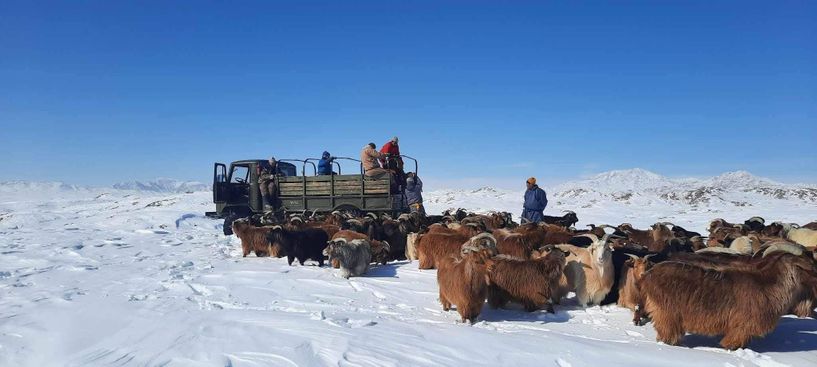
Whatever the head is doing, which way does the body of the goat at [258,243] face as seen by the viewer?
to the viewer's left

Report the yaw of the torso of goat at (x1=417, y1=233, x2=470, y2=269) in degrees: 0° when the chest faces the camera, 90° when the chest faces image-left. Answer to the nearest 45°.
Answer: approximately 270°

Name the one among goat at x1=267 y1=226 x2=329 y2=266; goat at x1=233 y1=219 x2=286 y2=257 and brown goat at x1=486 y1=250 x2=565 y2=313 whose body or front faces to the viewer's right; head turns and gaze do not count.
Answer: the brown goat

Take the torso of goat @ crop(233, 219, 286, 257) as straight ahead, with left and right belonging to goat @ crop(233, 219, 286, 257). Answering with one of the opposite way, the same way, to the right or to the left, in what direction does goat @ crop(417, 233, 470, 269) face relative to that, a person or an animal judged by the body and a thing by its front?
the opposite way

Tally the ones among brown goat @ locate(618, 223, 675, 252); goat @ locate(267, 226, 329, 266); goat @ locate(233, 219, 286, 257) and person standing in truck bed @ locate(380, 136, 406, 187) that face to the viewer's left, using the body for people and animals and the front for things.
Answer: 3

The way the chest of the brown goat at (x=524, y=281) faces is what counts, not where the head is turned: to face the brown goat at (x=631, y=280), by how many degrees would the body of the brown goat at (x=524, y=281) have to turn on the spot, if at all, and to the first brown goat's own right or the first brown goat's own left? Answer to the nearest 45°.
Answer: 0° — it already faces it

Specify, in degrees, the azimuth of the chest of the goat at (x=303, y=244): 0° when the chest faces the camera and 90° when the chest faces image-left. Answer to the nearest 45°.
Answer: approximately 90°

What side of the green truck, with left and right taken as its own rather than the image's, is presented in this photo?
left

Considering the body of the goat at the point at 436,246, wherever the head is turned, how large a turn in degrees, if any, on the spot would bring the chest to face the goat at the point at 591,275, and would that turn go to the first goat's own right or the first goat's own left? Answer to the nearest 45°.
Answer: approximately 45° to the first goat's own right
